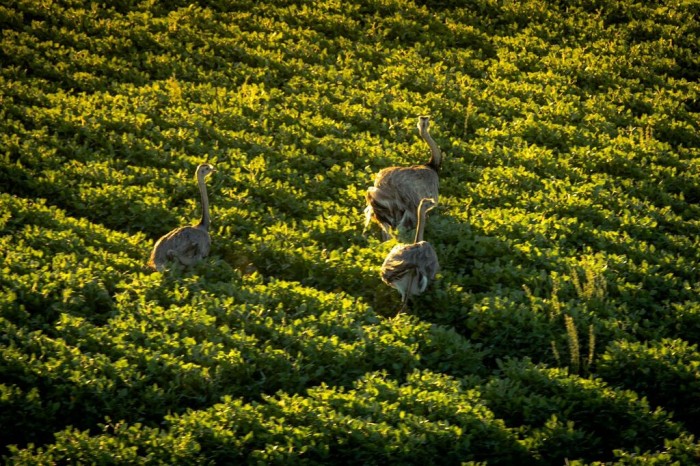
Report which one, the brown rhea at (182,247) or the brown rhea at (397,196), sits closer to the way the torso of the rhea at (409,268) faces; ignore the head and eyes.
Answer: the brown rhea at (397,196)

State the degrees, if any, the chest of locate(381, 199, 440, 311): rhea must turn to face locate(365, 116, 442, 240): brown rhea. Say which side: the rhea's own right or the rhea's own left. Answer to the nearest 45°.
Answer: approximately 45° to the rhea's own left

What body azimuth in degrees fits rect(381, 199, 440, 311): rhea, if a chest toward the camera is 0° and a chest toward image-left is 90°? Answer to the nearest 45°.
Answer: approximately 225°

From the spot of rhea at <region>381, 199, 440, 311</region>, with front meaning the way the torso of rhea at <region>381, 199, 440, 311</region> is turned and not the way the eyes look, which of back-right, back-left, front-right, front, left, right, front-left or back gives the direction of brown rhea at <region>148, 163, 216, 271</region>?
back-left
